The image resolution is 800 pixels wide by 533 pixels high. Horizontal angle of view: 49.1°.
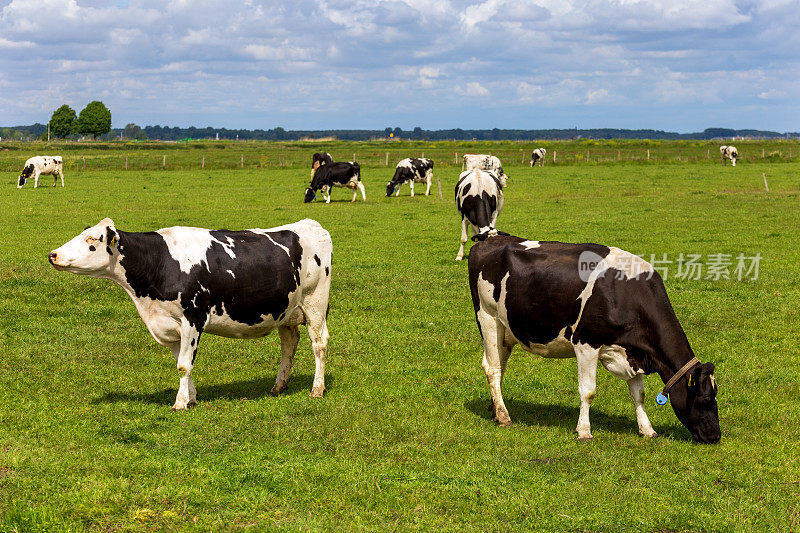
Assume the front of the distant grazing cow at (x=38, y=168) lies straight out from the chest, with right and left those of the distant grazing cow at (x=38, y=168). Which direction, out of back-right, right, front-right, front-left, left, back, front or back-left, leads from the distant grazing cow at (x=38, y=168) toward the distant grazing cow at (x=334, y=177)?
back-left

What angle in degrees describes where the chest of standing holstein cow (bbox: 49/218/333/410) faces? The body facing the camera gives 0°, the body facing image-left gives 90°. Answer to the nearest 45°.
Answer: approximately 90°

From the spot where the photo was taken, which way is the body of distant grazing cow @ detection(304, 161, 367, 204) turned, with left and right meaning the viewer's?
facing to the left of the viewer

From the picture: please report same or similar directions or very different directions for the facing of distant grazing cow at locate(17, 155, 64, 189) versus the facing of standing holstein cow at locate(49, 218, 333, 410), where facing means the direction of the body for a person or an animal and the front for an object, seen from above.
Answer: same or similar directions

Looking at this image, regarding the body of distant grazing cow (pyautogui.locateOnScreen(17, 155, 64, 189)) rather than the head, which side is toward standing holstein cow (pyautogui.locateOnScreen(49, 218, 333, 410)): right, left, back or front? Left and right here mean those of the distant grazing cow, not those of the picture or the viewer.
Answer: left

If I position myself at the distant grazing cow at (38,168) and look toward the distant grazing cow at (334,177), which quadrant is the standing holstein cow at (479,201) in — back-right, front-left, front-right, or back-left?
front-right

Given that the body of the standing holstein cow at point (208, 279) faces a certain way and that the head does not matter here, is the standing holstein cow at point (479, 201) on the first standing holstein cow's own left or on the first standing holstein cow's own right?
on the first standing holstein cow's own right

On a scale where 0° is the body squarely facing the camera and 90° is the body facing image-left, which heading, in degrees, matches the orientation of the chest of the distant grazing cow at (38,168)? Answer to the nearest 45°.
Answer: approximately 90°

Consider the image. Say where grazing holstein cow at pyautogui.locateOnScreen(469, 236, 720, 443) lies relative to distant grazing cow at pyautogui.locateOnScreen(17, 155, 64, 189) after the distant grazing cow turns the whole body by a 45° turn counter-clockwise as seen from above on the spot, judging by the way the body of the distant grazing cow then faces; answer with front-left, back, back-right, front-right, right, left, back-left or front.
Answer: front-left

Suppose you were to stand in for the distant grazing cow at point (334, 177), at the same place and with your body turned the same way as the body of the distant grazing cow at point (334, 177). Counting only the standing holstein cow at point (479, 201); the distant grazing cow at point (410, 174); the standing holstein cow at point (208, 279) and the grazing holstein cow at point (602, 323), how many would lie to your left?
3

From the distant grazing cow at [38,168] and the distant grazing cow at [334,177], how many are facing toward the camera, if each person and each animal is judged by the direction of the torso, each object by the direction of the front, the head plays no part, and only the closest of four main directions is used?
0
